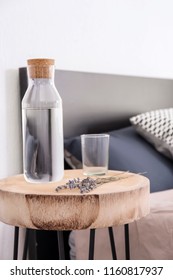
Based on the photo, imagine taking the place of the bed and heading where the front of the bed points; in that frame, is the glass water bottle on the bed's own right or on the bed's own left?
on the bed's own right

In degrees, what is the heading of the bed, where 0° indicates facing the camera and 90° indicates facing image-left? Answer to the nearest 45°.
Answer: approximately 315°

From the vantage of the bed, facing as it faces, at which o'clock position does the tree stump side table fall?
The tree stump side table is roughly at 2 o'clock from the bed.
